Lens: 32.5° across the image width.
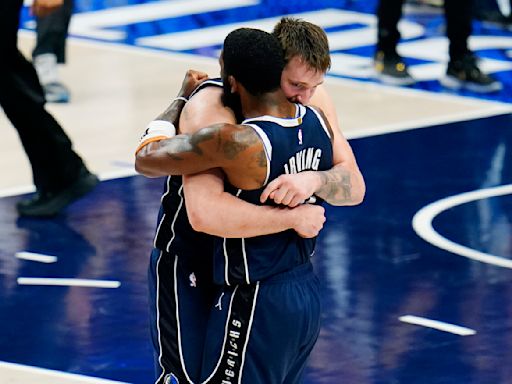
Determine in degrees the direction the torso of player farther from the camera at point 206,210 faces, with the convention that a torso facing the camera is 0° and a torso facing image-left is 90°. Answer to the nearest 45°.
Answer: approximately 315°

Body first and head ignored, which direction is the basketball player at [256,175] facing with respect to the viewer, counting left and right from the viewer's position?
facing away from the viewer and to the left of the viewer

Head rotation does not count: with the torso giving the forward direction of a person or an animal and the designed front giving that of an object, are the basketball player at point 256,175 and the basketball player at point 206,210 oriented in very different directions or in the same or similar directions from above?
very different directions
